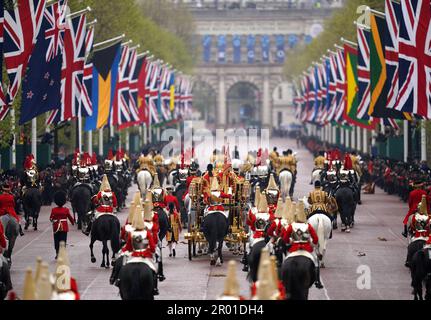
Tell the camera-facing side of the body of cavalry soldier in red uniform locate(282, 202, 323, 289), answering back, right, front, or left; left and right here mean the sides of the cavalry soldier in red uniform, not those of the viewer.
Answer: back

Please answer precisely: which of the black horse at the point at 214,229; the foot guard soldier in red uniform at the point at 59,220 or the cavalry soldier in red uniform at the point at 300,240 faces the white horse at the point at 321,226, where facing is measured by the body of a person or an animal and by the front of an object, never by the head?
the cavalry soldier in red uniform at the point at 300,240

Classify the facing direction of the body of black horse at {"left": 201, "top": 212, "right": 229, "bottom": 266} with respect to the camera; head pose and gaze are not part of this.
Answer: away from the camera

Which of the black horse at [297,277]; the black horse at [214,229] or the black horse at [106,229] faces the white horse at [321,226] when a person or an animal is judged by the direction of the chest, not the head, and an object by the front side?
the black horse at [297,277]

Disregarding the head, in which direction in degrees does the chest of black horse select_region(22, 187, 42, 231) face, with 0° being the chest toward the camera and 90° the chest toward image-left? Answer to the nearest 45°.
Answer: approximately 180°

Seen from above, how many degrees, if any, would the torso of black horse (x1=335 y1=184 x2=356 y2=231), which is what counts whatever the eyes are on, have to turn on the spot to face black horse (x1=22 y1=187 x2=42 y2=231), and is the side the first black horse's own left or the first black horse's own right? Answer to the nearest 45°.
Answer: approximately 90° to the first black horse's own left

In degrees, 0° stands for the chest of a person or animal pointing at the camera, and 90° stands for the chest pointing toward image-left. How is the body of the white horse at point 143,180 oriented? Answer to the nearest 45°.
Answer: approximately 180°

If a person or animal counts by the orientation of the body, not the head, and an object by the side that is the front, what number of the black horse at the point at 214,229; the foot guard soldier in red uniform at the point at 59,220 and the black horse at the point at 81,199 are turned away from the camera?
3

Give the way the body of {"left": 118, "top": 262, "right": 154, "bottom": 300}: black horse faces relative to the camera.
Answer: away from the camera

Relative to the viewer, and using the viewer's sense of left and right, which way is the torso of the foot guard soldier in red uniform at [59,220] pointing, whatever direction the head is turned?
facing away from the viewer

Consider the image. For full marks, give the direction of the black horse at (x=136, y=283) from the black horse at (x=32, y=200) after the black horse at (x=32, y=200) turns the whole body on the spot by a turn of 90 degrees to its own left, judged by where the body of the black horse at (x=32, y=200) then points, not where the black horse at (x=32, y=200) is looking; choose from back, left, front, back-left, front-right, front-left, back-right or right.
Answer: left

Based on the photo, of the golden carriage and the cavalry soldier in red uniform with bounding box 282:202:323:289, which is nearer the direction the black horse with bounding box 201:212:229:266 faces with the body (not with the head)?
the golden carriage

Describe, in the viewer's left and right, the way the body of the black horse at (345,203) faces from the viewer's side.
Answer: facing away from the viewer

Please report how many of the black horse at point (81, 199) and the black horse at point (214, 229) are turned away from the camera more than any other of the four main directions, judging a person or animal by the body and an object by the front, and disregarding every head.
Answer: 2

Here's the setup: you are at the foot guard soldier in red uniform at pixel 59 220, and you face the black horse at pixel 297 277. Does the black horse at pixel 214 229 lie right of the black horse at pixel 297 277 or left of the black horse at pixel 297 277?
left

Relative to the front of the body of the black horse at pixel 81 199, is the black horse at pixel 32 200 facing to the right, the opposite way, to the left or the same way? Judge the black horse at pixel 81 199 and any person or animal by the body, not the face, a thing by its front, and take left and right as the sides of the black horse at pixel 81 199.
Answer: the same way

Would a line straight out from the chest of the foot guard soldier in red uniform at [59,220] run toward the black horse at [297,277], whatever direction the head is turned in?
no

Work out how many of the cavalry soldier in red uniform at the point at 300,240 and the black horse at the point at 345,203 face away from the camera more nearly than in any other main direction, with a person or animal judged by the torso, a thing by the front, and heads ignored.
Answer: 2

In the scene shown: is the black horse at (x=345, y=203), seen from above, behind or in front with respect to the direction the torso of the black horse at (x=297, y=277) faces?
in front

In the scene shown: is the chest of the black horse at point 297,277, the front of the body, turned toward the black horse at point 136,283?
no

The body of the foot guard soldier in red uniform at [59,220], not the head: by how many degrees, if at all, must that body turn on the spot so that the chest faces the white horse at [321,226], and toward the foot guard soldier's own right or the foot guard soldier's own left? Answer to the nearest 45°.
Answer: approximately 90° to the foot guard soldier's own right

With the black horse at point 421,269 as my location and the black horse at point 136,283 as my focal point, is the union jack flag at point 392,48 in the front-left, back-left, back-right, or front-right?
back-right

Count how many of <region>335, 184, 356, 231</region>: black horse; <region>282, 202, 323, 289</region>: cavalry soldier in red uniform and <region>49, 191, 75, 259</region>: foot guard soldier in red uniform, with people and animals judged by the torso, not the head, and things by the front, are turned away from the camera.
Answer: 3

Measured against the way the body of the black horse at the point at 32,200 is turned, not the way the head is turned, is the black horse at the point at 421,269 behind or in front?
behind
